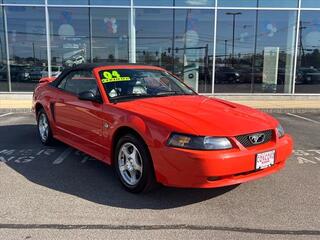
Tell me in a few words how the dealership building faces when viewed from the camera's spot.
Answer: facing the viewer

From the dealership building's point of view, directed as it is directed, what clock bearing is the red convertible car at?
The red convertible car is roughly at 12 o'clock from the dealership building.

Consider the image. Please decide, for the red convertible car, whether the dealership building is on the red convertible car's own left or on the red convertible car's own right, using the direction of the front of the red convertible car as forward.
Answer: on the red convertible car's own left

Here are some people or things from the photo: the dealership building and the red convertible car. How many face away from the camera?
0

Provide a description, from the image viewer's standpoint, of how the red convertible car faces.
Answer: facing the viewer and to the right of the viewer
